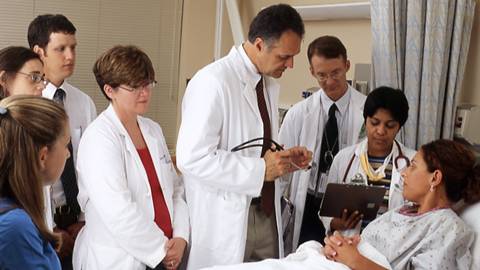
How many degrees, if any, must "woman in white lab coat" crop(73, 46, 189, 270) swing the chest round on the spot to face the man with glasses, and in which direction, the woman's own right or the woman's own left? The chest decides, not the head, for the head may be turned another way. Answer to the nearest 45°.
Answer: approximately 90° to the woman's own left

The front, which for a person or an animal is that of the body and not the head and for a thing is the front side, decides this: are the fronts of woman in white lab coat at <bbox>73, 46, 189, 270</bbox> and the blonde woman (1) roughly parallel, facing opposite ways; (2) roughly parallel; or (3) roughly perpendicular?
roughly perpendicular

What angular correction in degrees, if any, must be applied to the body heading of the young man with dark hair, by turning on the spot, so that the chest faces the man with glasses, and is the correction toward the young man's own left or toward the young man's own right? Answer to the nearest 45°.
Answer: approximately 45° to the young man's own left

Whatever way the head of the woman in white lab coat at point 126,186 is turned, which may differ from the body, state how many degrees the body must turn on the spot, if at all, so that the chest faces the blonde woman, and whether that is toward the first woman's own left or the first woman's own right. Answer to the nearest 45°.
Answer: approximately 45° to the first woman's own right

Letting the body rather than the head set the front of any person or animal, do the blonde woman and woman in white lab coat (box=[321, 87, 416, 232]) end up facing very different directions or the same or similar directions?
very different directions

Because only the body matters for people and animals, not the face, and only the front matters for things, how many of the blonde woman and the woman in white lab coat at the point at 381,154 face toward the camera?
1

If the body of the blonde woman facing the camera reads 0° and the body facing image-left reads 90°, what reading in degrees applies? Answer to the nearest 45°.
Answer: approximately 225°
